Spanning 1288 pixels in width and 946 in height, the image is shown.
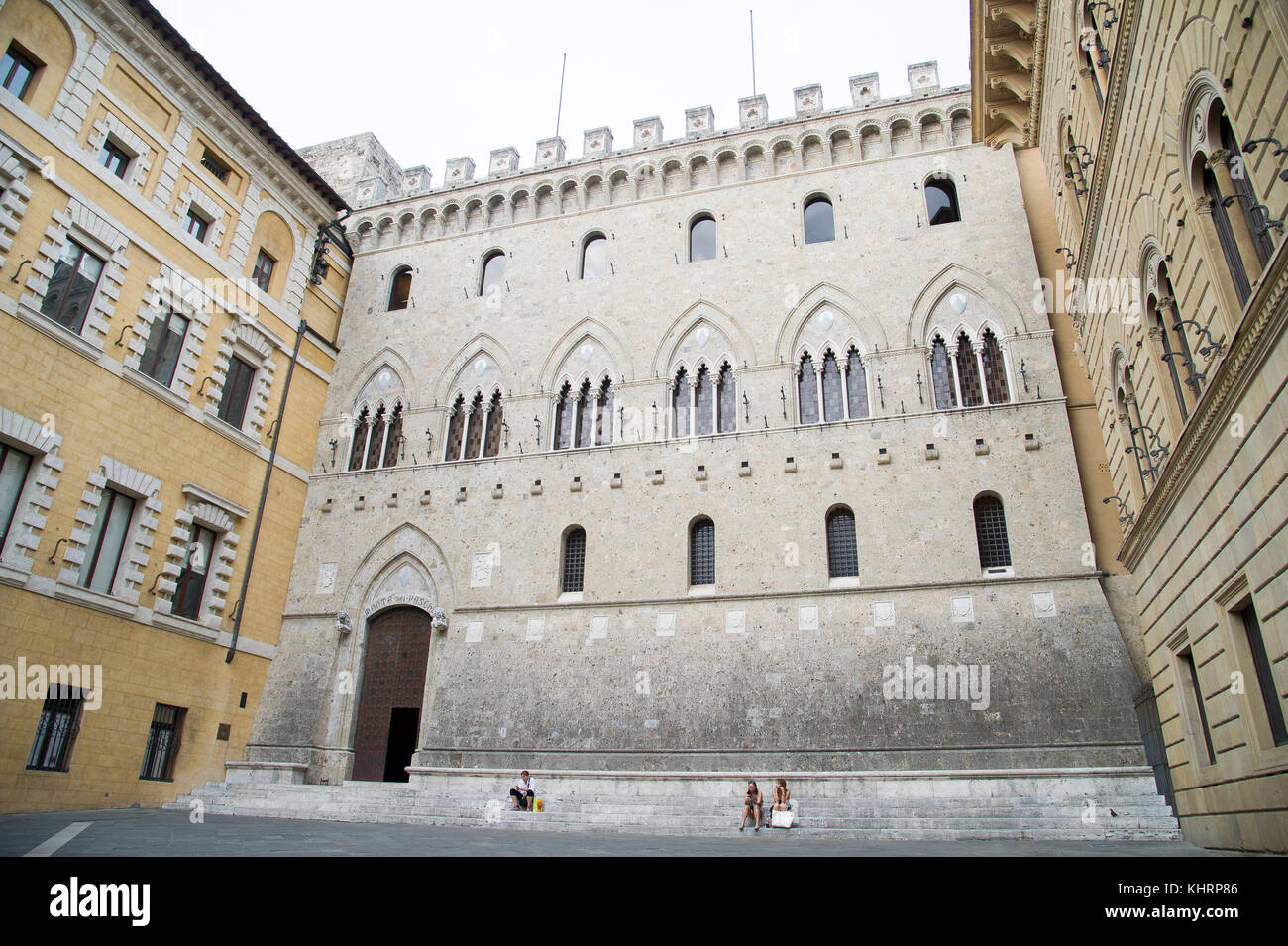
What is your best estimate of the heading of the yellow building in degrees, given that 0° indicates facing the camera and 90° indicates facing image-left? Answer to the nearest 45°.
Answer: approximately 315°

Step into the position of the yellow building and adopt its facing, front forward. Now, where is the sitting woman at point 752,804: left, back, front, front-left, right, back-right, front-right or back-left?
front

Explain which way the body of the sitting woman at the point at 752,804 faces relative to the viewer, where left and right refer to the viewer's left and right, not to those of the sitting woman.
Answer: facing the viewer

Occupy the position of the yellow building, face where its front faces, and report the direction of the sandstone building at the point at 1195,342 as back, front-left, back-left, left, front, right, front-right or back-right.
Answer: front

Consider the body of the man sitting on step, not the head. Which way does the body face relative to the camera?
toward the camera

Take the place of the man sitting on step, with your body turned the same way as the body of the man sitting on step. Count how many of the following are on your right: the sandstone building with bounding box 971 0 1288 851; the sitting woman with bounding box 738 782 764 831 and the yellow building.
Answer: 1

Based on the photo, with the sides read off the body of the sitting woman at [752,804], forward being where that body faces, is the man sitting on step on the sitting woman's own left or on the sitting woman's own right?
on the sitting woman's own right

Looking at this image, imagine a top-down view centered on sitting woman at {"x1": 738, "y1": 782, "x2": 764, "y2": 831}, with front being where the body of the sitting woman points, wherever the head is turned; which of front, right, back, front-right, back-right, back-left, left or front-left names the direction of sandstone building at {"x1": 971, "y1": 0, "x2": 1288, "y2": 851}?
front-left

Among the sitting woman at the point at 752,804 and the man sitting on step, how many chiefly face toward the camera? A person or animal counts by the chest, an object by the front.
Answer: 2

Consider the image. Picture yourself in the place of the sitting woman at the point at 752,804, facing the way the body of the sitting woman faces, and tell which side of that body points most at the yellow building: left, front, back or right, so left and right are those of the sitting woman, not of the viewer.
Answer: right

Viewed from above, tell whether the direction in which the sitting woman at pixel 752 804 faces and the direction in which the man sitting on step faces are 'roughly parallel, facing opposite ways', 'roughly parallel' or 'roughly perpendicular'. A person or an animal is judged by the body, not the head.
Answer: roughly parallel

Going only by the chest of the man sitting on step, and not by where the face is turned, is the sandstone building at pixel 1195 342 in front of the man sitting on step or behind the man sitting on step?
in front

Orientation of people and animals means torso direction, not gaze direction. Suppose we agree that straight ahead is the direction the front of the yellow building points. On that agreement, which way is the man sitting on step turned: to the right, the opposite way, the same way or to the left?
to the right

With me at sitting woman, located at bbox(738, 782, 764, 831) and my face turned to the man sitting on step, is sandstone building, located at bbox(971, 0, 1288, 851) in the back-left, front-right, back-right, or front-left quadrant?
back-left

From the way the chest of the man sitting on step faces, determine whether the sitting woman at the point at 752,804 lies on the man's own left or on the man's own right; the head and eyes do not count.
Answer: on the man's own left

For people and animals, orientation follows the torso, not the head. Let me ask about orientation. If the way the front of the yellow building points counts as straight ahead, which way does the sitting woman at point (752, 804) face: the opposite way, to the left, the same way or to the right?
to the right
